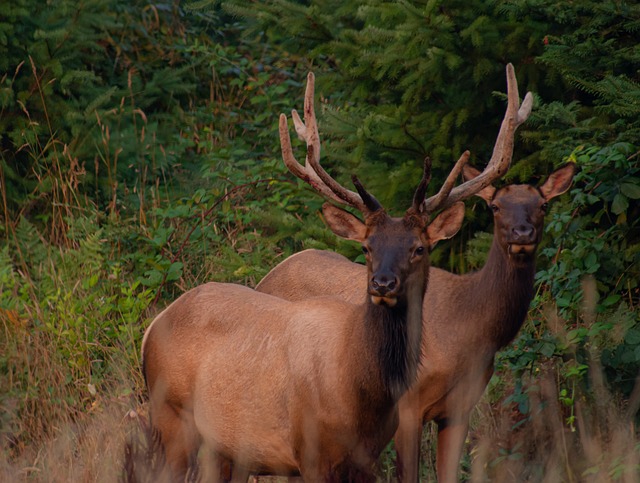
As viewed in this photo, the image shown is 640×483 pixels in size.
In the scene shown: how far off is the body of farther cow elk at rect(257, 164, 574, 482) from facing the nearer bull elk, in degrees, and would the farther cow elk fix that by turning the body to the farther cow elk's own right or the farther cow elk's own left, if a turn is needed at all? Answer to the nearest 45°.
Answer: approximately 90° to the farther cow elk's own right

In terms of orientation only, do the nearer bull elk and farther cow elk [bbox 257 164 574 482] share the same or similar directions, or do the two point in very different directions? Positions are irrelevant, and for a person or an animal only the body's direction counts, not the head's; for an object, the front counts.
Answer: same or similar directions

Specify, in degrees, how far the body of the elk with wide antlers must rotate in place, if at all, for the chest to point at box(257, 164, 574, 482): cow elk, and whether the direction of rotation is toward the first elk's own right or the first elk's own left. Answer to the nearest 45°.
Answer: approximately 90° to the first elk's own left

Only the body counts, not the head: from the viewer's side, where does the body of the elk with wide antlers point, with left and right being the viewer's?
facing the viewer and to the right of the viewer

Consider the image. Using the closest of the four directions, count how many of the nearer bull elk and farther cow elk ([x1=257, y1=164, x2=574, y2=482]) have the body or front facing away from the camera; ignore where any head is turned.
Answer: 0
